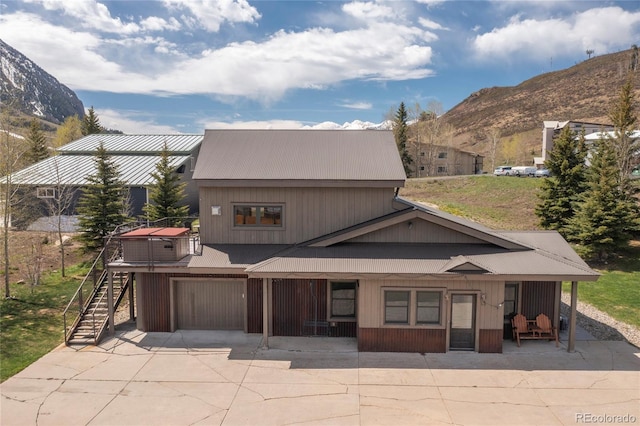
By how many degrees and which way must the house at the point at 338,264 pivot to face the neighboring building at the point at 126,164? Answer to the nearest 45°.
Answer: approximately 135° to its right

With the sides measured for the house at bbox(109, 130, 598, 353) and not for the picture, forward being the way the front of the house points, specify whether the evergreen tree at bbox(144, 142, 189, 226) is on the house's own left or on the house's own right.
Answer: on the house's own right

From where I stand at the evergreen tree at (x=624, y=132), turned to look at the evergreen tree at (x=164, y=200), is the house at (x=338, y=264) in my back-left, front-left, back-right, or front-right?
front-left

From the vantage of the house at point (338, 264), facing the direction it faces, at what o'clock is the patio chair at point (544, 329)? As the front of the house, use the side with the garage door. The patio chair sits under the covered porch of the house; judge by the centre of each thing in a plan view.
The patio chair is roughly at 9 o'clock from the house.

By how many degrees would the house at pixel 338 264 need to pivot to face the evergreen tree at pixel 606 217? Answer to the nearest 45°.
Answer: approximately 135° to its left

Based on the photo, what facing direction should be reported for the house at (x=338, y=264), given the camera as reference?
facing the viewer
